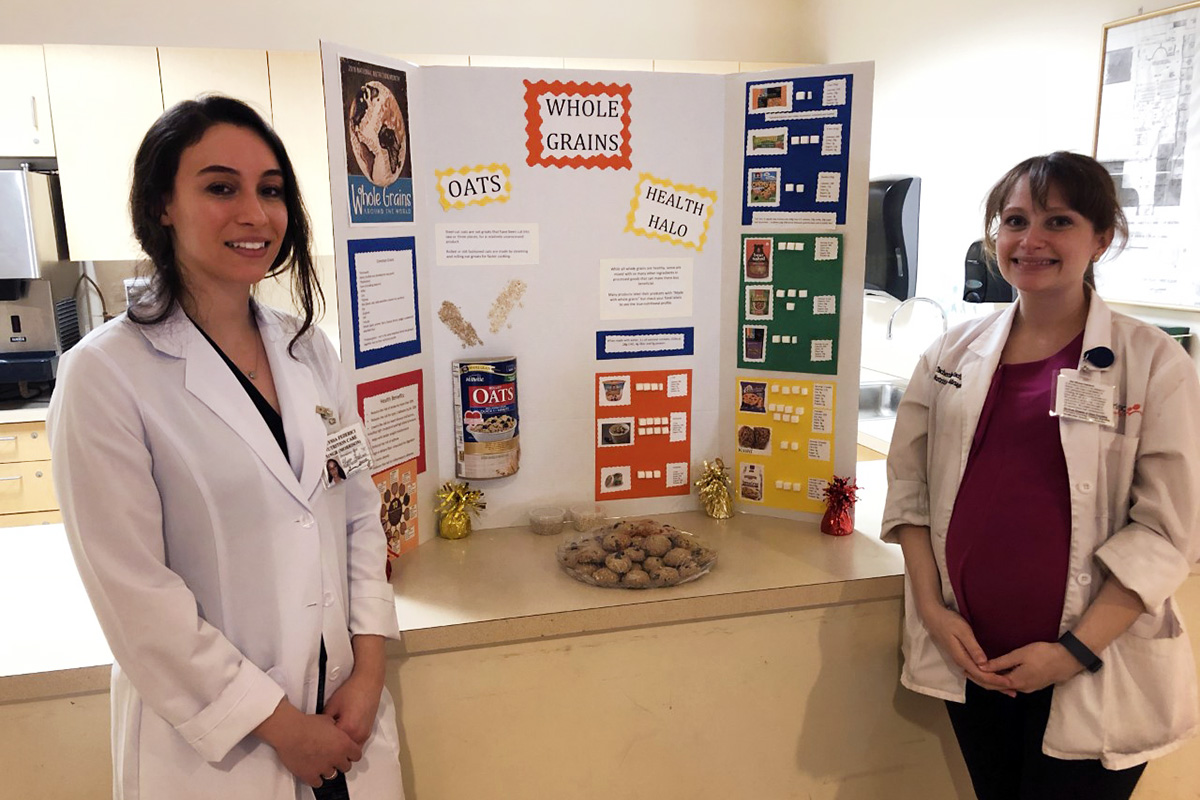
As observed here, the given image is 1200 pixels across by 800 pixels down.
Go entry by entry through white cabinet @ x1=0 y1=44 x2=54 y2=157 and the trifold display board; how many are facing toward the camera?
2

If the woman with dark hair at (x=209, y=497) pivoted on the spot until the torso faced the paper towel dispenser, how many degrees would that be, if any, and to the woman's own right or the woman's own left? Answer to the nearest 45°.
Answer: approximately 90° to the woman's own left

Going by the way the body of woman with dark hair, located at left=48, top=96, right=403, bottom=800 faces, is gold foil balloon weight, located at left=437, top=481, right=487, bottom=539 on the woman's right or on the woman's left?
on the woman's left

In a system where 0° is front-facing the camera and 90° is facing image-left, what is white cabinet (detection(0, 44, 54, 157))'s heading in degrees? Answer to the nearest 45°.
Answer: approximately 0°

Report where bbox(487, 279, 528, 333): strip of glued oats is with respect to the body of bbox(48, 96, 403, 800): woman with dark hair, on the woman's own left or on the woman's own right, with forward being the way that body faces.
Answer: on the woman's own left

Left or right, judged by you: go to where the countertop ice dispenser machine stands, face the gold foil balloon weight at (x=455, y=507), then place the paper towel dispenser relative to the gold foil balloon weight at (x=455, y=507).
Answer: left
